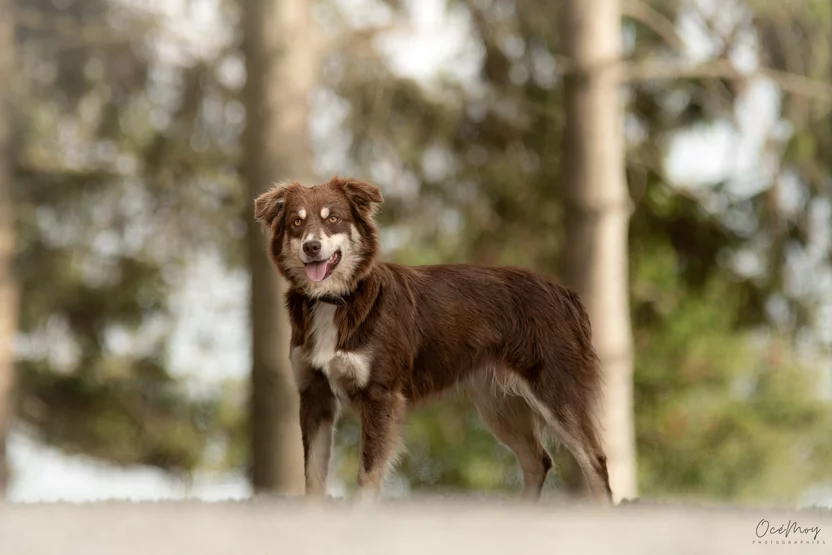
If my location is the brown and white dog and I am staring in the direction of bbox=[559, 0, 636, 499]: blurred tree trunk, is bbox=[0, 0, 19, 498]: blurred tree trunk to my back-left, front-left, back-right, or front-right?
front-left

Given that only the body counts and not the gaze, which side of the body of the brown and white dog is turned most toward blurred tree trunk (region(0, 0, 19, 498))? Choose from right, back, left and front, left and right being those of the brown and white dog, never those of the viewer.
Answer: right

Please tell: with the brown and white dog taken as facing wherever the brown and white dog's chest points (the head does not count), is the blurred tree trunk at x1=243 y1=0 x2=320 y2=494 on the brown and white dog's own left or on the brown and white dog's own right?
on the brown and white dog's own right

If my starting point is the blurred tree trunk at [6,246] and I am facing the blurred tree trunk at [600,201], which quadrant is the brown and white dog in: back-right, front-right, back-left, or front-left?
front-right

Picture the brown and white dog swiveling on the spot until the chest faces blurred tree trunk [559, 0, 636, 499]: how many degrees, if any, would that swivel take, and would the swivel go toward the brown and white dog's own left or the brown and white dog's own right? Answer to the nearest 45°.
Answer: approximately 135° to the brown and white dog's own right

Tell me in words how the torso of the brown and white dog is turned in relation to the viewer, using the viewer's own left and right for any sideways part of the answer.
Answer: facing the viewer and to the left of the viewer

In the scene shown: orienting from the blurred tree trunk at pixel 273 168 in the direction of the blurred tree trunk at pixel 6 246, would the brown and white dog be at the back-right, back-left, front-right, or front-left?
back-left

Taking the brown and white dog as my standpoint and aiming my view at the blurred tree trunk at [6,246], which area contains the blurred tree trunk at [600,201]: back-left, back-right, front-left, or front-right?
front-right
